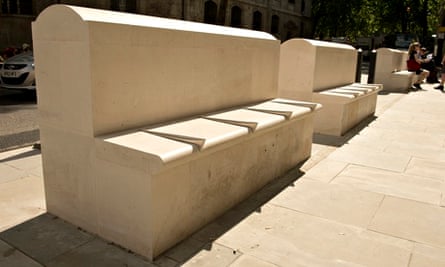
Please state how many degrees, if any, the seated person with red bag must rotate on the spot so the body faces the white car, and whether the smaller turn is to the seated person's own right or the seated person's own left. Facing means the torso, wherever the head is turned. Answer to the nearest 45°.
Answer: approximately 135° to the seated person's own right

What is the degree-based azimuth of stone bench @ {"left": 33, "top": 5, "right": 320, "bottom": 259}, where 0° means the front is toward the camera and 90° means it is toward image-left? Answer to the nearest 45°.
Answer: approximately 315°

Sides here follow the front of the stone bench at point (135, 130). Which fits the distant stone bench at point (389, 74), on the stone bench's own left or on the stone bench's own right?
on the stone bench's own left

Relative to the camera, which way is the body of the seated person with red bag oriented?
to the viewer's right

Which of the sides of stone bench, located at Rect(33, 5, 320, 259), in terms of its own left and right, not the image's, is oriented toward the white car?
back

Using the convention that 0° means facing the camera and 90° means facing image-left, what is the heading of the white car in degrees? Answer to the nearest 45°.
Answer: approximately 45°

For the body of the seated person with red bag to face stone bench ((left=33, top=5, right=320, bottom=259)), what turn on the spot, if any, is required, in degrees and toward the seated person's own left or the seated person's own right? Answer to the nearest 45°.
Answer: approximately 90° to the seated person's own right

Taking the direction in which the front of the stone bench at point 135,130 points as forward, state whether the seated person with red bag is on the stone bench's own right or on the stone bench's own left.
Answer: on the stone bench's own left

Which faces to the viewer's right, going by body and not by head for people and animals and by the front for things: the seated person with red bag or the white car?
the seated person with red bag

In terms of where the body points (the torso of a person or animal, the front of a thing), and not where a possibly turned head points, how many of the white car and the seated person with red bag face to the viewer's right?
1
